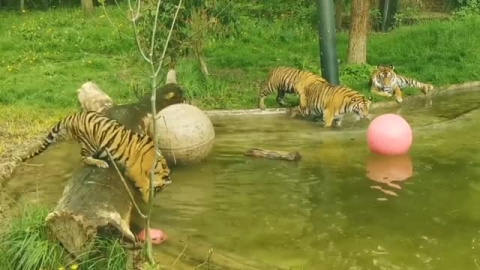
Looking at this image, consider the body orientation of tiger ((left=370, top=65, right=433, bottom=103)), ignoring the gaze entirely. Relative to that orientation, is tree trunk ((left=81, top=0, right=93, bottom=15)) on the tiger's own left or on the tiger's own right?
on the tiger's own right

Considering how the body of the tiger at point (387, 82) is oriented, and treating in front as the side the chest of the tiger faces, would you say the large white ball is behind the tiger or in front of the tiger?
in front

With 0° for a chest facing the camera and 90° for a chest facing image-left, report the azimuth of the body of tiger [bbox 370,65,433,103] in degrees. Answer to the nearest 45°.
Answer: approximately 45°

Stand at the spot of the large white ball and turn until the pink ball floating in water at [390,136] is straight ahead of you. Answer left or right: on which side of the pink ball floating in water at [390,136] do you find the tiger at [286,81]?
left
